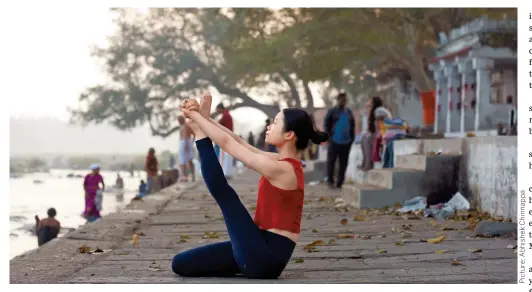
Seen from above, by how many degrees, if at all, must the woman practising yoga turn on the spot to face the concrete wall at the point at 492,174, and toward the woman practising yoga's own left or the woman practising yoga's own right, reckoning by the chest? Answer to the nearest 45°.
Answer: approximately 135° to the woman practising yoga's own right

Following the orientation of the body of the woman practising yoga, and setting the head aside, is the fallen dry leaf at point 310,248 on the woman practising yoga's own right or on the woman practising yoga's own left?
on the woman practising yoga's own right

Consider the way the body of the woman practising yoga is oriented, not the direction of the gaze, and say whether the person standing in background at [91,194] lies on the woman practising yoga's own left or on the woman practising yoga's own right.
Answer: on the woman practising yoga's own right

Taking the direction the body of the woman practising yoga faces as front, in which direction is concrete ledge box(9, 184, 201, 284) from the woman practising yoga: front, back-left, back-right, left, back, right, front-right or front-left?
front-right

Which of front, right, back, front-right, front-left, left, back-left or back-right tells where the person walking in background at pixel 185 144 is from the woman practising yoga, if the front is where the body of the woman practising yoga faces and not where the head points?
right

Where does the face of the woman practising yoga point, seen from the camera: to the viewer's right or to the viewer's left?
to the viewer's left

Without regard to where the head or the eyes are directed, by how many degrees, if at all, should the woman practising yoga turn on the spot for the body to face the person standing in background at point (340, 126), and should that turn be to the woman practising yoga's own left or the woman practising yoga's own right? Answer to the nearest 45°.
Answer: approximately 90° to the woman practising yoga's own right

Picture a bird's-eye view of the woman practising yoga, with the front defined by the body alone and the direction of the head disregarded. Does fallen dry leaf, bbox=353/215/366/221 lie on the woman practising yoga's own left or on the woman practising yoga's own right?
on the woman practising yoga's own right

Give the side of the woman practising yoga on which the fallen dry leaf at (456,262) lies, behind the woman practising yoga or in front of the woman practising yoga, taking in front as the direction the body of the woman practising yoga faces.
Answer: behind

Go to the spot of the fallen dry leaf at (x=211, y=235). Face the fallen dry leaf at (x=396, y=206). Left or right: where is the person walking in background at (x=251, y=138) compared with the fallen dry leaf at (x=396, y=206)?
left

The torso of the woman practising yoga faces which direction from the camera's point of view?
to the viewer's left

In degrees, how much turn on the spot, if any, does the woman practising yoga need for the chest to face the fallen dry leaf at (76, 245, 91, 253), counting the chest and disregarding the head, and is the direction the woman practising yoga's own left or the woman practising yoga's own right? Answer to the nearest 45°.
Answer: approximately 45° to the woman practising yoga's own right

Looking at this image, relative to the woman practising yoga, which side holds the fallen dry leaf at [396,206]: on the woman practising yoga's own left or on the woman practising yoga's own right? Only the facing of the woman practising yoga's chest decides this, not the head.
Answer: on the woman practising yoga's own right
